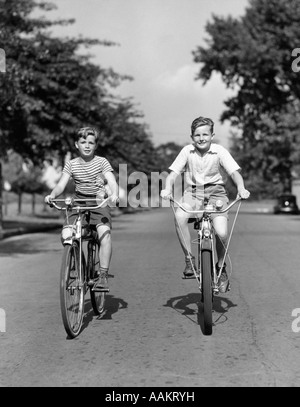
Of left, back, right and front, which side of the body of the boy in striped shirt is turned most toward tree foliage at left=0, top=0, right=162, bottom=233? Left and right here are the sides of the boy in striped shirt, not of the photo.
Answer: back

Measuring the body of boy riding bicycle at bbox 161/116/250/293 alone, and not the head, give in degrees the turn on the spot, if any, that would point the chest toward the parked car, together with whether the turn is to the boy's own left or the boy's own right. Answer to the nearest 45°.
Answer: approximately 180°

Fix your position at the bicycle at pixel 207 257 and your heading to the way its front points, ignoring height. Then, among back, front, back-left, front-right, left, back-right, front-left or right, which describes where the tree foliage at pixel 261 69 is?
back

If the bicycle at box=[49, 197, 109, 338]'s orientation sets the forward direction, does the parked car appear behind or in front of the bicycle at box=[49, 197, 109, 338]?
behind

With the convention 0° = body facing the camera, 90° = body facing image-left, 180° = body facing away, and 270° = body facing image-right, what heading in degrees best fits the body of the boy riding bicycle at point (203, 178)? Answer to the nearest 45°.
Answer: approximately 0°

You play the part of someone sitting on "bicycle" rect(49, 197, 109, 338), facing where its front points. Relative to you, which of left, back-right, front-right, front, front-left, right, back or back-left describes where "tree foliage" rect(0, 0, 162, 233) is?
back
